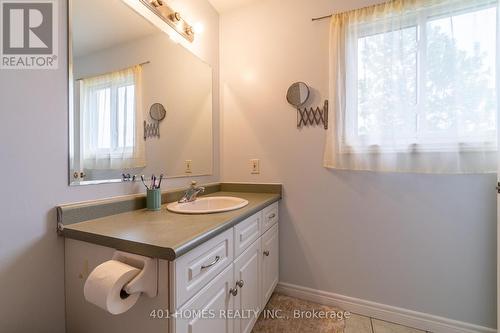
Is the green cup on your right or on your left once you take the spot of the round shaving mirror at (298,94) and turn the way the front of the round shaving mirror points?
on your right

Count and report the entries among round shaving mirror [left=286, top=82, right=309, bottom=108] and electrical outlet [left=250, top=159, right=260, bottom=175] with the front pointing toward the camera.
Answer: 2

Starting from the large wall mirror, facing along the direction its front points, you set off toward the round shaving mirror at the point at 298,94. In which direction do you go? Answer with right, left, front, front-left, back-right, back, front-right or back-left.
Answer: front-left

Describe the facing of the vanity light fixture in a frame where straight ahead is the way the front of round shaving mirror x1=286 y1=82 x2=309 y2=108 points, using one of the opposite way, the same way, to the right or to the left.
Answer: to the left

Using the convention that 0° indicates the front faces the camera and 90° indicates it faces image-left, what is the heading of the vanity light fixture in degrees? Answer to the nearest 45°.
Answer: approximately 315°

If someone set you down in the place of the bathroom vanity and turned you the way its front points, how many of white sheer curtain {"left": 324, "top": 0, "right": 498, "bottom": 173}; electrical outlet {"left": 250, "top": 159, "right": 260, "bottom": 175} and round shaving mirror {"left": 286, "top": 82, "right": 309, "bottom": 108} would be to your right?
0

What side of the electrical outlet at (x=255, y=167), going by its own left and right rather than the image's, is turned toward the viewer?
front

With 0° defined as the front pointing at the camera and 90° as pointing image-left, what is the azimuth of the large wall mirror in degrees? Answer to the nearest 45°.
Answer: approximately 315°

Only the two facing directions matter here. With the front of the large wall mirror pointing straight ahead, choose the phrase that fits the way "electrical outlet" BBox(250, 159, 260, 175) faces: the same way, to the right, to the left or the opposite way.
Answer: to the right

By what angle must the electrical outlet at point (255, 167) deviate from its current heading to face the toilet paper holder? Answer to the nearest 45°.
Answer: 0° — it already faces it

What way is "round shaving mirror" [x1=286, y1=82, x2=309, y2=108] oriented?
toward the camera

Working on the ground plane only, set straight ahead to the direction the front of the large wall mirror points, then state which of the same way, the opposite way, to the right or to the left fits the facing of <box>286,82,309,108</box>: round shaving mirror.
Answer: to the right

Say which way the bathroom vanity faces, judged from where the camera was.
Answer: facing the viewer and to the right of the viewer

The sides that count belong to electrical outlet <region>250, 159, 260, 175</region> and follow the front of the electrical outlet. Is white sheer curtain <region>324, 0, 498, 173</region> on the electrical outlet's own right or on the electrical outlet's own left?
on the electrical outlet's own left

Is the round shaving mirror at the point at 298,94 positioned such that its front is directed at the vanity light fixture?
no

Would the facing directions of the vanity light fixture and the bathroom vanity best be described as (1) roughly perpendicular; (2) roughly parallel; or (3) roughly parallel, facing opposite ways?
roughly parallel

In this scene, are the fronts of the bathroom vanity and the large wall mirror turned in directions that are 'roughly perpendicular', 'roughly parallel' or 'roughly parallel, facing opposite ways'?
roughly parallel
